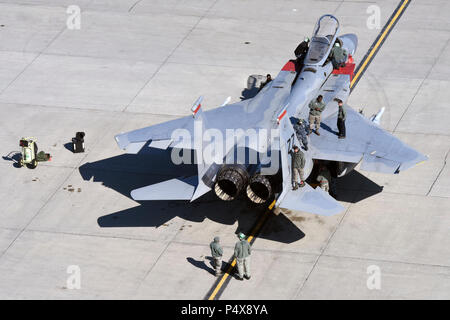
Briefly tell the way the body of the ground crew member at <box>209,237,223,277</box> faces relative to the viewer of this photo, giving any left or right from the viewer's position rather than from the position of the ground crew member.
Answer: facing away from the viewer and to the right of the viewer

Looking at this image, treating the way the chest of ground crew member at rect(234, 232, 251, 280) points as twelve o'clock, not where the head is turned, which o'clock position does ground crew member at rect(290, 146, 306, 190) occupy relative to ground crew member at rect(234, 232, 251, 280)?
ground crew member at rect(290, 146, 306, 190) is roughly at 1 o'clock from ground crew member at rect(234, 232, 251, 280).

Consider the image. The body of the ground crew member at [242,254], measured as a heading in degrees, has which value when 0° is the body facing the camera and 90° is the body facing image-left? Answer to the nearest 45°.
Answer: approximately 180°

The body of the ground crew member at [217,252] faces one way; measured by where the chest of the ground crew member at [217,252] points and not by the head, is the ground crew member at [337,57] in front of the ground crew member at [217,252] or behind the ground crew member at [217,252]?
in front

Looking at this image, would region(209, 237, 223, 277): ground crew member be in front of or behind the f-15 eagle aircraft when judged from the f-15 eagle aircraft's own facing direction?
behind

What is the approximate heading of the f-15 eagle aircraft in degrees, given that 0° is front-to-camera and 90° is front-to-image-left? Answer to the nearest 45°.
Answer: approximately 180°

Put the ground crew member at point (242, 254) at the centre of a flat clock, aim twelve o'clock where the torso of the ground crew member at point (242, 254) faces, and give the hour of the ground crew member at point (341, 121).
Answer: the ground crew member at point (341, 121) is roughly at 1 o'clock from the ground crew member at point (242, 254).

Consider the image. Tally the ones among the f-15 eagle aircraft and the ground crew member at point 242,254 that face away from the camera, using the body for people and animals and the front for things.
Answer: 2
